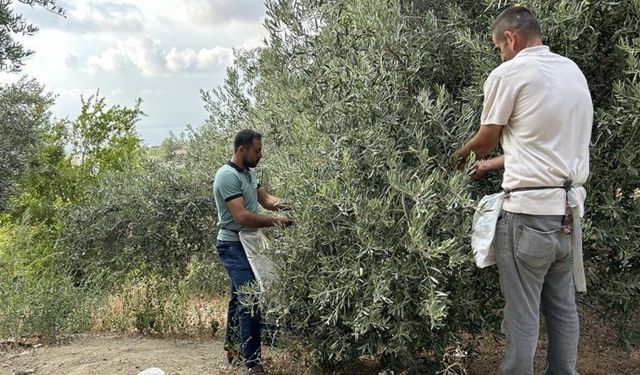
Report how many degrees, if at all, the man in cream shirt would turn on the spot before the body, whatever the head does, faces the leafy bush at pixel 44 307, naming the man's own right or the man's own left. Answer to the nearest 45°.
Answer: approximately 45° to the man's own left

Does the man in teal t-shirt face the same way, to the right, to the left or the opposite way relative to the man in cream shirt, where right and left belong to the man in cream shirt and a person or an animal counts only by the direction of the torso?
to the right

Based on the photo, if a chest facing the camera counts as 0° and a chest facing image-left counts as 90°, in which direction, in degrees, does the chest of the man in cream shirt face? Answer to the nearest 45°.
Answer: approximately 135°

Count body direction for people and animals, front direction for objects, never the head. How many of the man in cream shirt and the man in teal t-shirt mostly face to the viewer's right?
1

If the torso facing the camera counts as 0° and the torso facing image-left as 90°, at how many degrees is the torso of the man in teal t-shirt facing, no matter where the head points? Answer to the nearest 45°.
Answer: approximately 270°

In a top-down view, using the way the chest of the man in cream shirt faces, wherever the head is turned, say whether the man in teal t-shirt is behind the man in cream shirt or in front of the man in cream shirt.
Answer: in front

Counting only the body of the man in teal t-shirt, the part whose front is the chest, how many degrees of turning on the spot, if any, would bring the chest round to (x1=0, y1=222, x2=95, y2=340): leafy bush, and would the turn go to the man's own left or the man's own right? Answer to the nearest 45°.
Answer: approximately 135° to the man's own left

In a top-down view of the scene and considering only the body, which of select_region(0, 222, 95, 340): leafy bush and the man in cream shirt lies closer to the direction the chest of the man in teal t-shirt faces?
the man in cream shirt

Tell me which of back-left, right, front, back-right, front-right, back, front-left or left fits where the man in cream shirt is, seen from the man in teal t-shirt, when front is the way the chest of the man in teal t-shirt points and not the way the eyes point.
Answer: front-right

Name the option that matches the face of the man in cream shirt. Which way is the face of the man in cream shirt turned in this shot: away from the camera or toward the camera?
away from the camera
